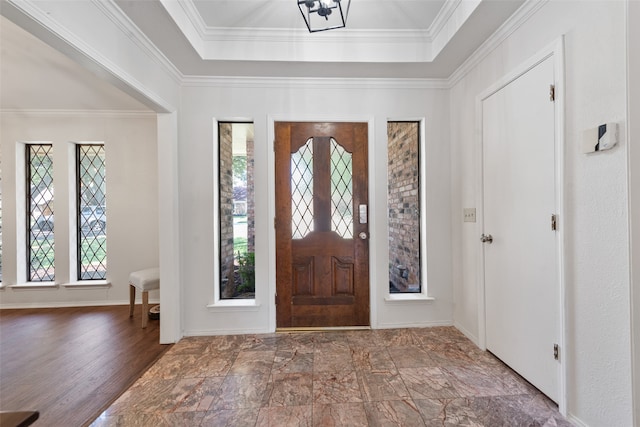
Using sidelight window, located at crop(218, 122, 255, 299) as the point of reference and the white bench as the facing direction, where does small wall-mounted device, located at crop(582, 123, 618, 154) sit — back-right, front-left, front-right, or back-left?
back-left

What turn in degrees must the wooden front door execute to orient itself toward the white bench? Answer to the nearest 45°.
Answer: approximately 90° to its right

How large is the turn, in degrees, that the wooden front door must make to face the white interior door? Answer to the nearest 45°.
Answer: approximately 45° to its left

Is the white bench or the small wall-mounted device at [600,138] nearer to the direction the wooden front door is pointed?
the small wall-mounted device

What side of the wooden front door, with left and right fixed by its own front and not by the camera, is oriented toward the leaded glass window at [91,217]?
right

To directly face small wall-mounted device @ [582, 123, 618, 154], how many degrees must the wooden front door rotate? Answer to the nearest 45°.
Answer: approximately 45° to its left

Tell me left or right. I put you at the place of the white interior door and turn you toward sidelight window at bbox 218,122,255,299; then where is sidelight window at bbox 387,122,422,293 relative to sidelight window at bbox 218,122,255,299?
right

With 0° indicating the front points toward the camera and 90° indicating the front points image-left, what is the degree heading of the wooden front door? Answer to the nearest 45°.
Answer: approximately 0°

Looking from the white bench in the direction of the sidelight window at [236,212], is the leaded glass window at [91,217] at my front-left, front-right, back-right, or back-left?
back-left
